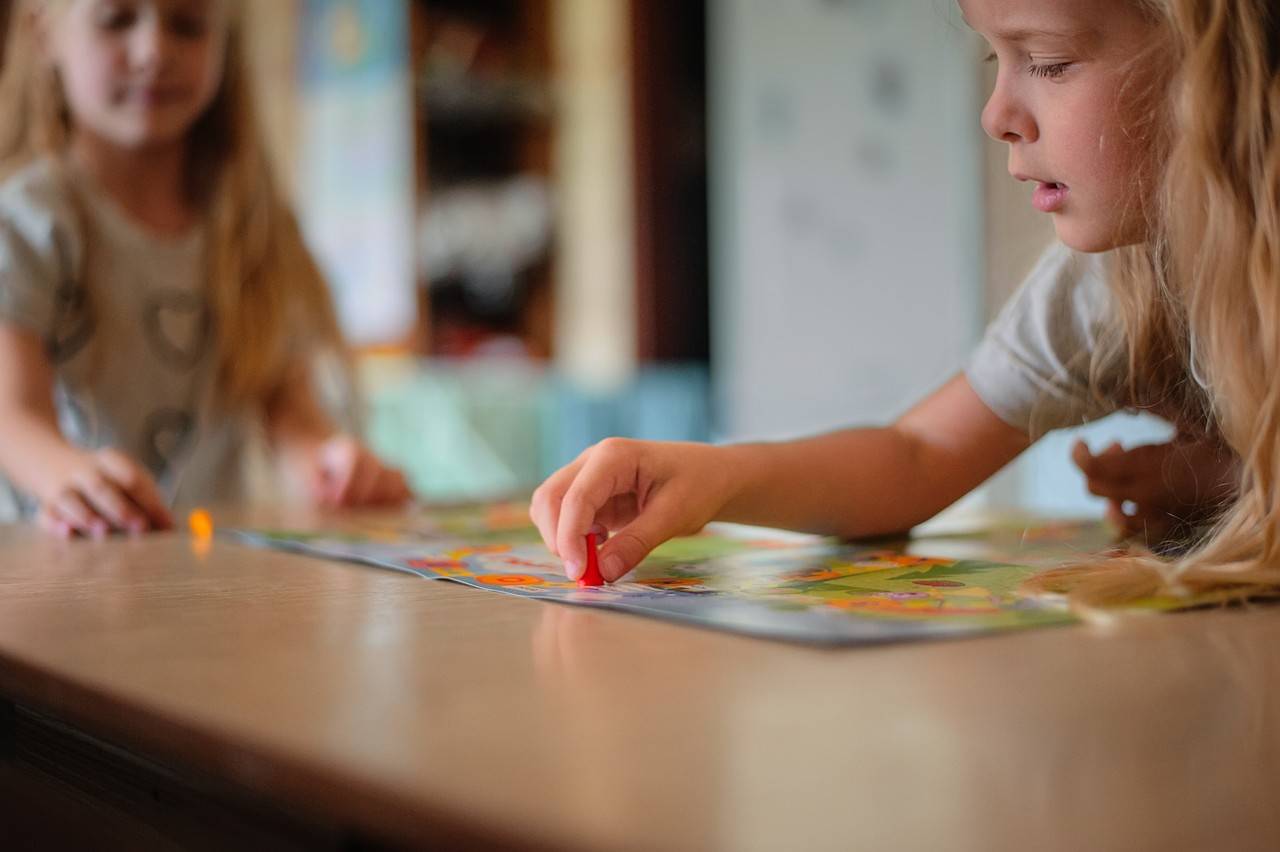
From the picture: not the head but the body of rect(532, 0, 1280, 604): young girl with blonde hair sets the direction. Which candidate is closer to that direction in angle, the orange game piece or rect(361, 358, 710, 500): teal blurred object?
the orange game piece

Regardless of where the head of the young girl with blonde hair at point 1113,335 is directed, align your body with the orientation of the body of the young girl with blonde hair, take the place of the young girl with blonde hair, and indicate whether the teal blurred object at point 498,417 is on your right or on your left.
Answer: on your right

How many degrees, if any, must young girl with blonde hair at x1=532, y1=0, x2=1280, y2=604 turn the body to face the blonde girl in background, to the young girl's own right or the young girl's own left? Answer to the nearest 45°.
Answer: approximately 45° to the young girl's own right

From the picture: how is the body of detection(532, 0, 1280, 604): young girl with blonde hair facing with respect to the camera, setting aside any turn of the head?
to the viewer's left
